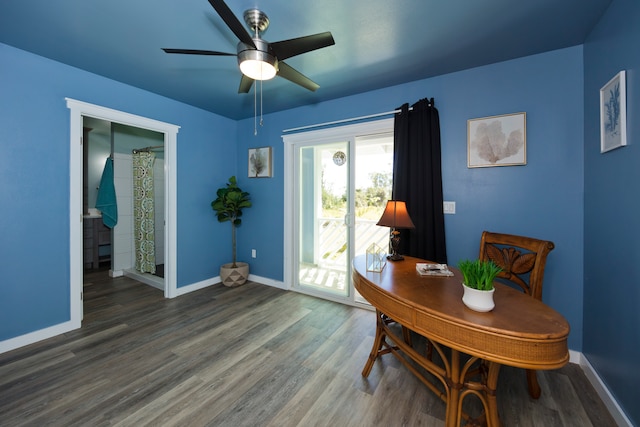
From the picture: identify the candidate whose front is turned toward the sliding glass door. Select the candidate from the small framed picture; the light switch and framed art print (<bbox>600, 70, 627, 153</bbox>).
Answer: the framed art print

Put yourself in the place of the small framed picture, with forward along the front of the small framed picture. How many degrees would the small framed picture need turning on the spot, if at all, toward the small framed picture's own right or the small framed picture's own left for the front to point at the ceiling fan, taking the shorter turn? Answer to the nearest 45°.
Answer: approximately 45° to the small framed picture's own left

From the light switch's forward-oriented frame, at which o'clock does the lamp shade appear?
The lamp shade is roughly at 1 o'clock from the light switch.

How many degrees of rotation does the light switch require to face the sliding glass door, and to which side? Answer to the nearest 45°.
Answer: approximately 90° to its right

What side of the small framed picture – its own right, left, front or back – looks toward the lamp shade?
left

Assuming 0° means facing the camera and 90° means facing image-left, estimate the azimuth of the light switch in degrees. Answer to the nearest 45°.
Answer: approximately 0°

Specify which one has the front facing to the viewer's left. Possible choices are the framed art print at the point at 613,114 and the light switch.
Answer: the framed art print

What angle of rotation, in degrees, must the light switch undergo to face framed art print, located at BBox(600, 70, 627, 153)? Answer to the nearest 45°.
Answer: approximately 45° to its left

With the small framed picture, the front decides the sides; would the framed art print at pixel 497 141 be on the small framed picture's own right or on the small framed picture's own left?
on the small framed picture's own left

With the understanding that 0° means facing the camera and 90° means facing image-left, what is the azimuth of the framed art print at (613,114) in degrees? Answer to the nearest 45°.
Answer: approximately 90°

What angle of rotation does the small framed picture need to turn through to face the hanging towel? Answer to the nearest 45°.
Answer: approximately 45° to its right

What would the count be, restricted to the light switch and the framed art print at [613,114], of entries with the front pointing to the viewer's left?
1

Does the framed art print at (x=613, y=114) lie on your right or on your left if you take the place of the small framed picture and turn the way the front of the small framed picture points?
on your left

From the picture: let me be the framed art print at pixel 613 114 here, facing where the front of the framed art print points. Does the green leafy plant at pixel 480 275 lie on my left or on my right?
on my left

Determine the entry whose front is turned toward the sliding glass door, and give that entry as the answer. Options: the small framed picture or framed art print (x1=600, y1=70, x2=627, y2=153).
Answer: the framed art print
